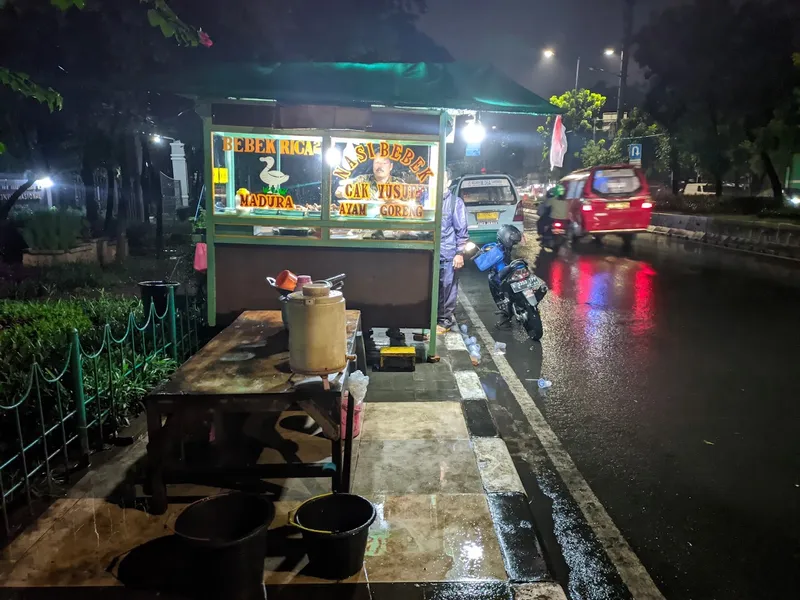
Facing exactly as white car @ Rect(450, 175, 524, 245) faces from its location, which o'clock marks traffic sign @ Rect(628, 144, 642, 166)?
The traffic sign is roughly at 1 o'clock from the white car.

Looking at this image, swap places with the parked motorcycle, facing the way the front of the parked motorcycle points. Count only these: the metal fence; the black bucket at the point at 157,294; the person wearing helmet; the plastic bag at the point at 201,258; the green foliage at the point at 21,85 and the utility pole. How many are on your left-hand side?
4

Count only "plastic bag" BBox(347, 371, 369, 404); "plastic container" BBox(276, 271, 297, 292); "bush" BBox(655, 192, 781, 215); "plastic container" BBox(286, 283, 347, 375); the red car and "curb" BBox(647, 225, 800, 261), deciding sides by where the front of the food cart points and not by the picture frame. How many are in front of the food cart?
3

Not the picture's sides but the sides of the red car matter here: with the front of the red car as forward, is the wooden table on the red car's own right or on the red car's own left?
on the red car's own left

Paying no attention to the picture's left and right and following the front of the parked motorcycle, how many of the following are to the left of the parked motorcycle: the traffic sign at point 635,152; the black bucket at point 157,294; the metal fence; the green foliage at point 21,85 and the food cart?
4

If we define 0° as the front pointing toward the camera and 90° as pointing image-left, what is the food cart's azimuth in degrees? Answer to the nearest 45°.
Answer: approximately 0°

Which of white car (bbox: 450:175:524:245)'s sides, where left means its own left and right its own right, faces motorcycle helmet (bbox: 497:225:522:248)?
back

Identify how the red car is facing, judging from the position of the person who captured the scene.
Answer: facing away from the viewer and to the left of the viewer
